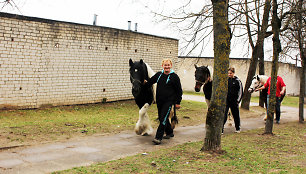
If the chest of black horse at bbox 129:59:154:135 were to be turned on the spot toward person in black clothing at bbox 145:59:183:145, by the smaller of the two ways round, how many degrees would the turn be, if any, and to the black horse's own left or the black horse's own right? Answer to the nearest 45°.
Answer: approximately 90° to the black horse's own left

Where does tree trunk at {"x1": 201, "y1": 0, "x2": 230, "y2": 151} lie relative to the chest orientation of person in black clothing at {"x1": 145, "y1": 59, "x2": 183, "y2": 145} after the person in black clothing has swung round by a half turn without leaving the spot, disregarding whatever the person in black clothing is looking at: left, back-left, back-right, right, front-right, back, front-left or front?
right

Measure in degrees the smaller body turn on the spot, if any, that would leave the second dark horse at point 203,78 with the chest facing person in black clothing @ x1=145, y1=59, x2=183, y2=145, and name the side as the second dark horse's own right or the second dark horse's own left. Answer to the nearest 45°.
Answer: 0° — it already faces them

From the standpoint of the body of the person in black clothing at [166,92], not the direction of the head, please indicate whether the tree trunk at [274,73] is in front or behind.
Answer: behind

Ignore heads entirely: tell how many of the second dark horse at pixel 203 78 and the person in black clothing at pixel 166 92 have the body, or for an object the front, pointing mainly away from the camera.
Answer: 0

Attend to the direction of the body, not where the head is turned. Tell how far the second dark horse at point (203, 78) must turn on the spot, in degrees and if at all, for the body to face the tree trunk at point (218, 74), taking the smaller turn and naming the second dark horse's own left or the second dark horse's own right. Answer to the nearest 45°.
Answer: approximately 45° to the second dark horse's own left

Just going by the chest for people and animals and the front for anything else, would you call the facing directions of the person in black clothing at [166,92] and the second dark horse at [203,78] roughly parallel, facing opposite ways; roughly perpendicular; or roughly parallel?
roughly parallel

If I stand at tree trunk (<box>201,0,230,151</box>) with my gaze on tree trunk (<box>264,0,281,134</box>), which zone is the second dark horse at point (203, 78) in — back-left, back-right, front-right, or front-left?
front-left

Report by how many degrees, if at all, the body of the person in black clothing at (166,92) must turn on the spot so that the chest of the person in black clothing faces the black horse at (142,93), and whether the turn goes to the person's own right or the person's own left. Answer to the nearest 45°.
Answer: approximately 90° to the person's own right

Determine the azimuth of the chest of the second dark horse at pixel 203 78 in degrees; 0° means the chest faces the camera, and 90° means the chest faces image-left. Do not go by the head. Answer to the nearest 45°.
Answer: approximately 45°

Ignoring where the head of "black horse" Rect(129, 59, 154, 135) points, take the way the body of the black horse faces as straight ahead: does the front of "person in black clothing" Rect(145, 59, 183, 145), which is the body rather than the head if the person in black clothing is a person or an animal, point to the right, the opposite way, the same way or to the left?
the same way

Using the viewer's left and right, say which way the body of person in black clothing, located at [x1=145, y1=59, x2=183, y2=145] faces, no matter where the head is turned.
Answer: facing the viewer and to the left of the viewer

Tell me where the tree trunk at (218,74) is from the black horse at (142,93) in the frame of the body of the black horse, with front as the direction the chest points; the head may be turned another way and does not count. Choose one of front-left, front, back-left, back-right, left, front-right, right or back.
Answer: left
